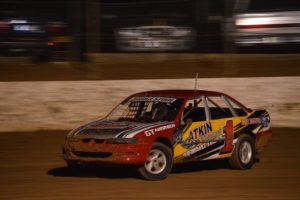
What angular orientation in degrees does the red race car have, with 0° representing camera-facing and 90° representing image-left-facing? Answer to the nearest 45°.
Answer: approximately 45°
